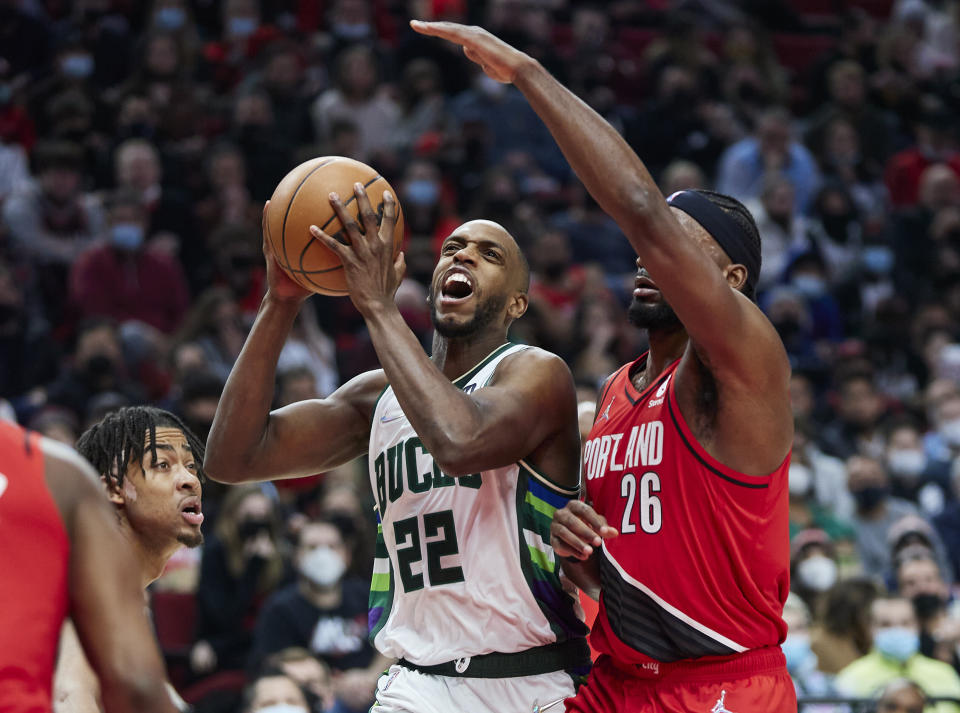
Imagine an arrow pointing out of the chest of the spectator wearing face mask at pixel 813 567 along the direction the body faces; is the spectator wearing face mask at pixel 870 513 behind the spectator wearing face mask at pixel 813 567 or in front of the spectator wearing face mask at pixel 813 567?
behind

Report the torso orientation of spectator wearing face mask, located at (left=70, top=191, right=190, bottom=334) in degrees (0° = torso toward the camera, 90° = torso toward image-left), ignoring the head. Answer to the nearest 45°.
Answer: approximately 0°

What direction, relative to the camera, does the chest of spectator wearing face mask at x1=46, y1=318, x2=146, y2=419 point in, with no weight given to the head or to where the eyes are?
toward the camera

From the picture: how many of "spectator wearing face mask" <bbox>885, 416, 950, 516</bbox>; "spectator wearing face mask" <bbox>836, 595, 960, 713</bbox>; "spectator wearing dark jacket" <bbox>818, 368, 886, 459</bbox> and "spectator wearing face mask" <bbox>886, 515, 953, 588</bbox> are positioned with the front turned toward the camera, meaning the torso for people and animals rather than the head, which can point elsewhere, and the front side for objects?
4

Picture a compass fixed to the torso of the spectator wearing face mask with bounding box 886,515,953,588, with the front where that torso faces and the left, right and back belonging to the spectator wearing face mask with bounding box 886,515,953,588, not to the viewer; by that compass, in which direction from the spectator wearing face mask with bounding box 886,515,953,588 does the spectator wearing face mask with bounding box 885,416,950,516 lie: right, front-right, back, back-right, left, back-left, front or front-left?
back

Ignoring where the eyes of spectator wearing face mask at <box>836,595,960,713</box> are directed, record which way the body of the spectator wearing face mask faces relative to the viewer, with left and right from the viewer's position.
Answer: facing the viewer

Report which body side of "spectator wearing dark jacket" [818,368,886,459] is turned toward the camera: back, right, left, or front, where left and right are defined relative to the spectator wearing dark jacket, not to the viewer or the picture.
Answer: front

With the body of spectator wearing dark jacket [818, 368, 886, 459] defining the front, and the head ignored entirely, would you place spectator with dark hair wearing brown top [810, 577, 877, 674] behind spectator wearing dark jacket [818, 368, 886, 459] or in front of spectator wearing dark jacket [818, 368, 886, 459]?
in front

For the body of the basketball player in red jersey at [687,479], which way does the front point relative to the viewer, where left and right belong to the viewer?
facing the viewer and to the left of the viewer

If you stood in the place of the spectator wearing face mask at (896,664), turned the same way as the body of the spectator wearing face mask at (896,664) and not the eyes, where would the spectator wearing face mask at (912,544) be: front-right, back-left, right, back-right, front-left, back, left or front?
back

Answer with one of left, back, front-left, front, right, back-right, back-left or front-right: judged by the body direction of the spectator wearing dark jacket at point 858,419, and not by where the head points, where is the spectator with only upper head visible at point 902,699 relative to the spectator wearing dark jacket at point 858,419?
front
